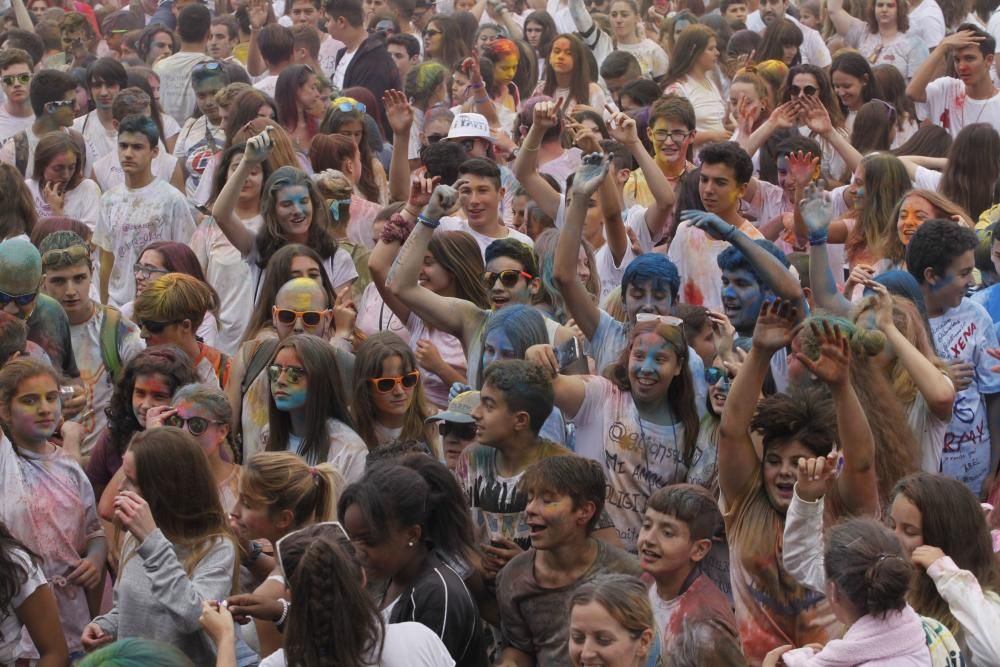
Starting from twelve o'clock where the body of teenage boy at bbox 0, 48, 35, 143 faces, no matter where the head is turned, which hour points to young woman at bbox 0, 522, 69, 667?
The young woman is roughly at 12 o'clock from the teenage boy.

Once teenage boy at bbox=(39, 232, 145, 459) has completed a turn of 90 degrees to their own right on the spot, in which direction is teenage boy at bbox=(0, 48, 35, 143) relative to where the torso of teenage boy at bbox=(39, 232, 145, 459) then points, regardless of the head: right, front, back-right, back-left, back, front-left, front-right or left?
right

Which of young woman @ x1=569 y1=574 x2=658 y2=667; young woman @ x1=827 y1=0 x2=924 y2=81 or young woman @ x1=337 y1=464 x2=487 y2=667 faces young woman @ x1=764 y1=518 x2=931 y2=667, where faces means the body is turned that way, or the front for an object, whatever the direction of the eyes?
young woman @ x1=827 y1=0 x2=924 y2=81

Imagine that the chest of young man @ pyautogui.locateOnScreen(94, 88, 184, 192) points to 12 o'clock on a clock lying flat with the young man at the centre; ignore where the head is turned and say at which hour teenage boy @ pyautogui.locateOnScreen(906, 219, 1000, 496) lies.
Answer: The teenage boy is roughly at 11 o'clock from the young man.

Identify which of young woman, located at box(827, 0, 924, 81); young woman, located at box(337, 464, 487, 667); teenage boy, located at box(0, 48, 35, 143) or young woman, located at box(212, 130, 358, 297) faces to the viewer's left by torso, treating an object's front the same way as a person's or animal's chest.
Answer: young woman, located at box(337, 464, 487, 667)

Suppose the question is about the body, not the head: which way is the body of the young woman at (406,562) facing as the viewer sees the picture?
to the viewer's left

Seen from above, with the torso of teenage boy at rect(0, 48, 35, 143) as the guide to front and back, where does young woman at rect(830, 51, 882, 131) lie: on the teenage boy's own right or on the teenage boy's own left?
on the teenage boy's own left

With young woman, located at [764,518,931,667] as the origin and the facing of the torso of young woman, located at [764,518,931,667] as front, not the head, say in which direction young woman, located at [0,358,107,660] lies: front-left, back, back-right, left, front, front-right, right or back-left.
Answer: front-left
